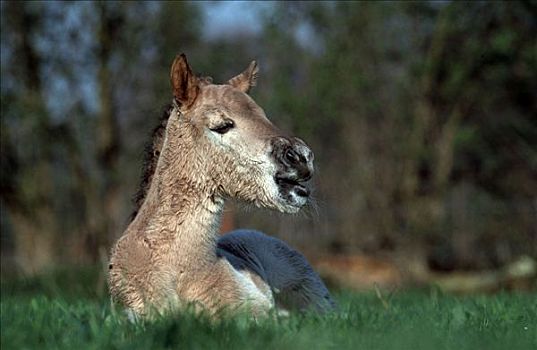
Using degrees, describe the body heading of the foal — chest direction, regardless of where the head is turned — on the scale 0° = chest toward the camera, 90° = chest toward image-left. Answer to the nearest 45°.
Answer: approximately 45°
